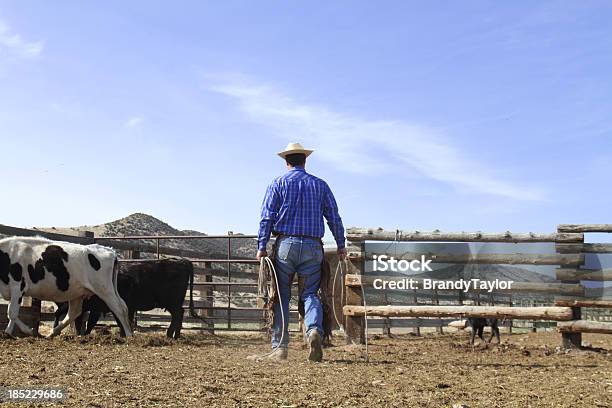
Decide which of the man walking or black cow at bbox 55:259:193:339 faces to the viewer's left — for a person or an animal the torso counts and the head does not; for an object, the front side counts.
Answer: the black cow

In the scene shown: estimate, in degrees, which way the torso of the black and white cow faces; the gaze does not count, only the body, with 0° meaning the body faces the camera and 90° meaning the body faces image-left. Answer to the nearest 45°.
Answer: approximately 90°

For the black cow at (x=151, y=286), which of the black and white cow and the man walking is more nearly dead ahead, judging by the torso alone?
the black and white cow

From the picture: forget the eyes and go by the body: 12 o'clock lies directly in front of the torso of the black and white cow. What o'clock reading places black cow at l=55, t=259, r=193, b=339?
The black cow is roughly at 5 o'clock from the black and white cow.

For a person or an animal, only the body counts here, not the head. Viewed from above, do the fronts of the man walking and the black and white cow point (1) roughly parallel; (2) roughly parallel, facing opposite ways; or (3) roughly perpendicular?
roughly perpendicular

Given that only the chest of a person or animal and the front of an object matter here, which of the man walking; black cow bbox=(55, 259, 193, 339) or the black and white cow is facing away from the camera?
the man walking

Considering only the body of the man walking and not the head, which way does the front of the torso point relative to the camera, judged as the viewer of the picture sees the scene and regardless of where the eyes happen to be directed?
away from the camera

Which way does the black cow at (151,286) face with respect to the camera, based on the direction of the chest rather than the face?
to the viewer's left

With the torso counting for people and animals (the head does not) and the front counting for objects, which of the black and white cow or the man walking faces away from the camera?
the man walking
